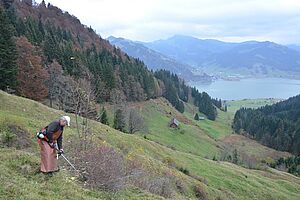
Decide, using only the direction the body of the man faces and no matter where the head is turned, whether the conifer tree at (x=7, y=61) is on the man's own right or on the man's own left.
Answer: on the man's own left

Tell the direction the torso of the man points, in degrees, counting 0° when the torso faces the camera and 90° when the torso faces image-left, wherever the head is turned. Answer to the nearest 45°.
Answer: approximately 270°

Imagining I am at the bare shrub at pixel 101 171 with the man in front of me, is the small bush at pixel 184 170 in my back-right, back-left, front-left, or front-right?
back-right

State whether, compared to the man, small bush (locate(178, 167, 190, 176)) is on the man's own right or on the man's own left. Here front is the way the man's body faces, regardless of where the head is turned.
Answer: on the man's own left

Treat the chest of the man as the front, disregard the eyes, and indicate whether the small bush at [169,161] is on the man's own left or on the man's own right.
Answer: on the man's own left

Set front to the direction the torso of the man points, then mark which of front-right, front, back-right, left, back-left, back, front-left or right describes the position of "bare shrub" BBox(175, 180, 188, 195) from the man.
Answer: front-left
